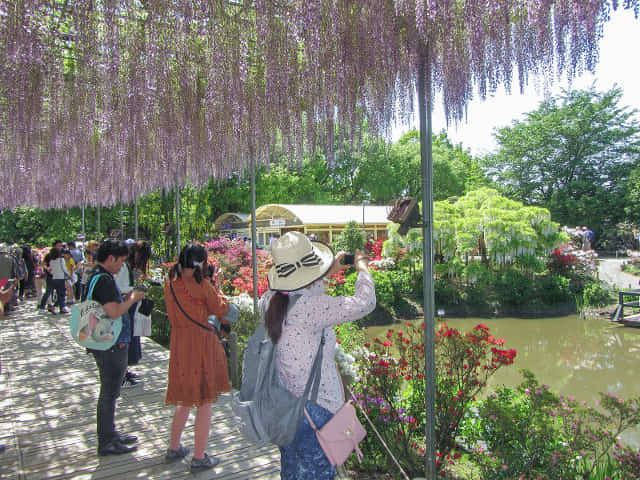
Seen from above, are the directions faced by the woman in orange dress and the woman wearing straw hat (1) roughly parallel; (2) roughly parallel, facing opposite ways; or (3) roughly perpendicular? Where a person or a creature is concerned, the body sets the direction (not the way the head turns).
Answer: roughly parallel

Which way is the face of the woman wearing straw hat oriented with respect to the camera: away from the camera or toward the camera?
away from the camera

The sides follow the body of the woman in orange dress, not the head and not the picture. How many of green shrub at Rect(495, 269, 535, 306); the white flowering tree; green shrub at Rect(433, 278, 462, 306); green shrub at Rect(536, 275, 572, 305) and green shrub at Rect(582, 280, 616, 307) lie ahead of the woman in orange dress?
5

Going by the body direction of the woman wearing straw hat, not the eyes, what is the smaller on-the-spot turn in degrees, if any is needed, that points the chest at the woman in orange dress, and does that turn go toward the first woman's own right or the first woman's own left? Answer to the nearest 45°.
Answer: approximately 90° to the first woman's own left

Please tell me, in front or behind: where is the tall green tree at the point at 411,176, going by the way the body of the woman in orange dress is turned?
in front

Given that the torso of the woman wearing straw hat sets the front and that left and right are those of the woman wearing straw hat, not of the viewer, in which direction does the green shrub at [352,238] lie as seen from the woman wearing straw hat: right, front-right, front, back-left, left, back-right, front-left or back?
front-left

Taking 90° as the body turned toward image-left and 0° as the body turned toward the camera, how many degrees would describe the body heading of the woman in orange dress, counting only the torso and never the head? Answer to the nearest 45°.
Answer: approximately 225°

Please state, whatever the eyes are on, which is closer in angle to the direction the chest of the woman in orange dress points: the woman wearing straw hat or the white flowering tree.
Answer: the white flowering tree

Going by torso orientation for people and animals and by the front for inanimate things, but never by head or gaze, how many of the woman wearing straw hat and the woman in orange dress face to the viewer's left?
0

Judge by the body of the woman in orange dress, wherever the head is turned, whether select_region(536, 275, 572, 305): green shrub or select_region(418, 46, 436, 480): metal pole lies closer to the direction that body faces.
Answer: the green shrub

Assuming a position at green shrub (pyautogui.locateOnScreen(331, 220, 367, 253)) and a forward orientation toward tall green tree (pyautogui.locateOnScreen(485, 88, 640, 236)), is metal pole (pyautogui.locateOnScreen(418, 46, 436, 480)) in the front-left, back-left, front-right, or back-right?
back-right

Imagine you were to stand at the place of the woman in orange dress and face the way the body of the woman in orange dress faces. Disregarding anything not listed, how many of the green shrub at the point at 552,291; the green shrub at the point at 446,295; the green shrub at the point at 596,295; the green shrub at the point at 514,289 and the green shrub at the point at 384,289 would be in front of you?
5

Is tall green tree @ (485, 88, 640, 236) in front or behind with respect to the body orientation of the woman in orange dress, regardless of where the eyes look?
in front

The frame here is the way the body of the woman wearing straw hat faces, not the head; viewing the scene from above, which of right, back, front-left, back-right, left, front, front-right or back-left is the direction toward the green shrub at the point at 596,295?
front

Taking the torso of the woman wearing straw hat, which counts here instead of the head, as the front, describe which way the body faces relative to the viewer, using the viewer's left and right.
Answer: facing away from the viewer and to the right of the viewer
